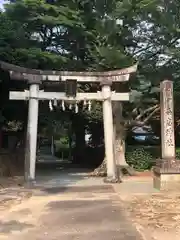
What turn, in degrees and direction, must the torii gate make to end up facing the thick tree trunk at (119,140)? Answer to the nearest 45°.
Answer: approximately 135° to its left

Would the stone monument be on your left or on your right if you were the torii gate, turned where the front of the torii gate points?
on your left

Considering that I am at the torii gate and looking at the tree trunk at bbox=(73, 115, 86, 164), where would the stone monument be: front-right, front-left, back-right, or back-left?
back-right

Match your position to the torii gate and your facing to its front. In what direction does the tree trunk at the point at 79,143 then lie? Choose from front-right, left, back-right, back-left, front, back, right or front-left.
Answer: back

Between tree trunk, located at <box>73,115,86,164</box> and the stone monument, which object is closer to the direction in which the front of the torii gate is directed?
the stone monument

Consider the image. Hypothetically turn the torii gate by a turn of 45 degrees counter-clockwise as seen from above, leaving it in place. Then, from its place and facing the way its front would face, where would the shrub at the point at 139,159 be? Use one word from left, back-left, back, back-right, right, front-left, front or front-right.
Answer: left

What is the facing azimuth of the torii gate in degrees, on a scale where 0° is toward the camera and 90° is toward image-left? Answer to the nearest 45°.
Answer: approximately 0°
